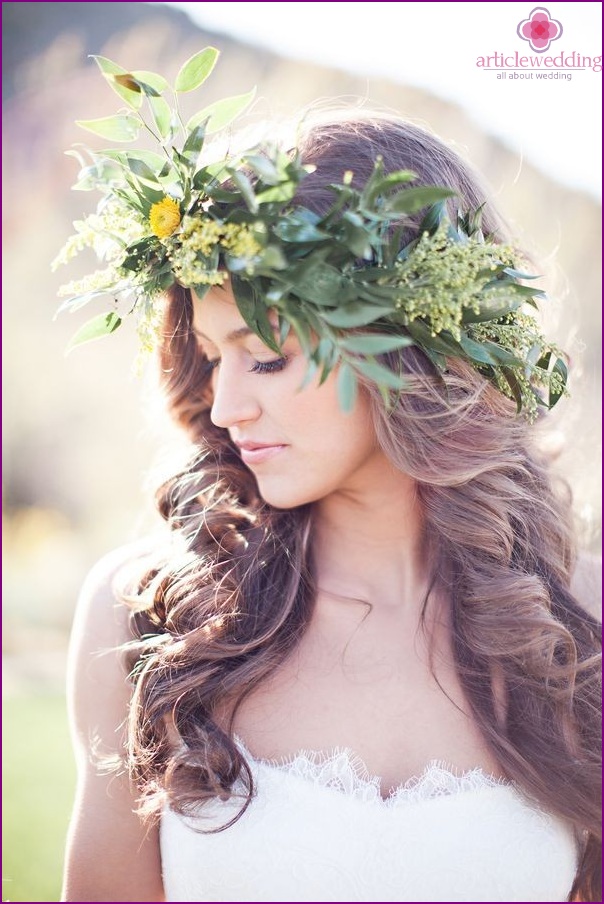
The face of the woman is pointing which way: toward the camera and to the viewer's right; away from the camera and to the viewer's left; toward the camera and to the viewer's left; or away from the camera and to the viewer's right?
toward the camera and to the viewer's left

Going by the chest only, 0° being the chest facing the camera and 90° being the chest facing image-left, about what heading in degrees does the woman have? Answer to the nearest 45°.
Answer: approximately 0°
